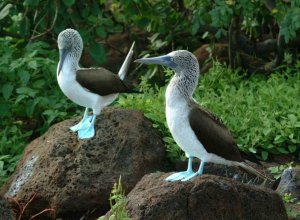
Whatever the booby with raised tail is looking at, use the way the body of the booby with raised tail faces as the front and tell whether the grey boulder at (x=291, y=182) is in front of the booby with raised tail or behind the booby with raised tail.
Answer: behind

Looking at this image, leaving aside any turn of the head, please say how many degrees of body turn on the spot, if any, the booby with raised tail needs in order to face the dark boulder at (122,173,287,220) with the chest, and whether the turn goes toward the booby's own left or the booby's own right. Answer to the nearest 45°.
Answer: approximately 135° to the booby's own left

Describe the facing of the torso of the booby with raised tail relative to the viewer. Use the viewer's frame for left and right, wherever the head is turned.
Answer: facing to the left of the viewer

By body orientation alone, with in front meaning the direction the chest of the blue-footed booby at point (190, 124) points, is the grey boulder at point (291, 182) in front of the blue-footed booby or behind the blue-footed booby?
behind

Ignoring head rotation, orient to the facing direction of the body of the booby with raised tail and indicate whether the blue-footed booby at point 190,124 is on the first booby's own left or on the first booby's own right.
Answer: on the first booby's own left

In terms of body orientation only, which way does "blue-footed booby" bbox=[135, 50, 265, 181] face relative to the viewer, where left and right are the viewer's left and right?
facing to the left of the viewer
